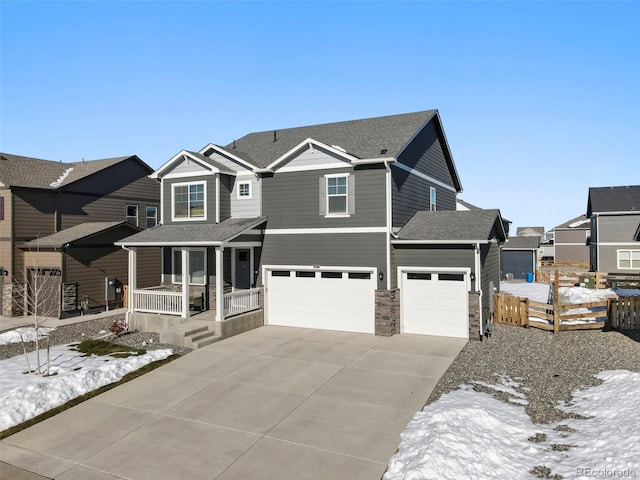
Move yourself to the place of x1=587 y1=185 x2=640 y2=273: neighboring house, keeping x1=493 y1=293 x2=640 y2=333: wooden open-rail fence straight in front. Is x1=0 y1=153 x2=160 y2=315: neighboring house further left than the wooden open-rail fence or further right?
right

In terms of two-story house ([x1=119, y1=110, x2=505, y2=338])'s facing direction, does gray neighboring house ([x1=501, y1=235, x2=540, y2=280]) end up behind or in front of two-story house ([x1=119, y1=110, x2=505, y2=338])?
behind

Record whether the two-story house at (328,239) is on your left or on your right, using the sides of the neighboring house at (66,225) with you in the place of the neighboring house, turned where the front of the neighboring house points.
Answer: on your left

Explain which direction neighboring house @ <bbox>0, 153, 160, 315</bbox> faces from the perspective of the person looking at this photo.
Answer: facing the viewer and to the left of the viewer

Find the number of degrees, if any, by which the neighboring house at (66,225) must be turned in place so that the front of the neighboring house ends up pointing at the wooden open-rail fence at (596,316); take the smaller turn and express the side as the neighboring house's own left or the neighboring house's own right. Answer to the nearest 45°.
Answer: approximately 90° to the neighboring house's own left

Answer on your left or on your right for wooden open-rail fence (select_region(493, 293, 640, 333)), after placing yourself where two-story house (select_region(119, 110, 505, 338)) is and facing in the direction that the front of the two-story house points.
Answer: on your left

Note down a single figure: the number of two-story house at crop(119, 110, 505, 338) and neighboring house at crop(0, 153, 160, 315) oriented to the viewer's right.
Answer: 0

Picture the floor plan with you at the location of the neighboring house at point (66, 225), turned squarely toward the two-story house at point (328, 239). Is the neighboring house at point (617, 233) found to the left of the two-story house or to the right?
left

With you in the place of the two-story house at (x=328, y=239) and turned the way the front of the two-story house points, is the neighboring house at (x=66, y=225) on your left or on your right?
on your right
